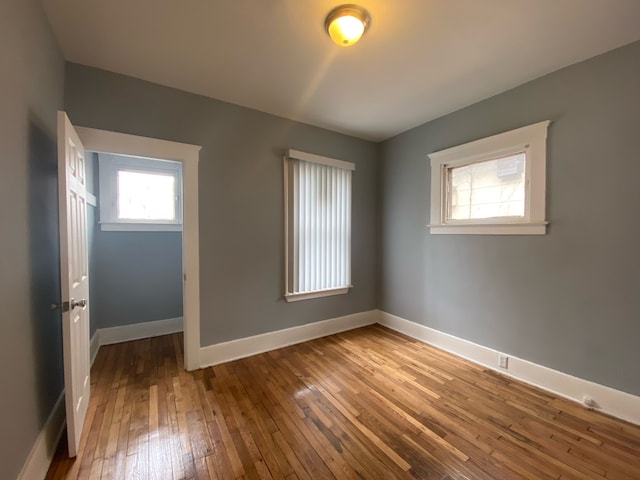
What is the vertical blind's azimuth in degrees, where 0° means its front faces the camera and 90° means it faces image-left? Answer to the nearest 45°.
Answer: approximately 315°

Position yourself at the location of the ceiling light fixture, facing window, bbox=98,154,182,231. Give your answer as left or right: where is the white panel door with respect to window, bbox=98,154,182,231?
left

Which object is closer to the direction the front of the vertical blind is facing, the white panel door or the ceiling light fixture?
the ceiling light fixture

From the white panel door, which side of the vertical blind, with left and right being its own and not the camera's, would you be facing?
right

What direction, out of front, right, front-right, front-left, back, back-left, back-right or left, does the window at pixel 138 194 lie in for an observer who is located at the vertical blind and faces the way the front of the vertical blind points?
back-right

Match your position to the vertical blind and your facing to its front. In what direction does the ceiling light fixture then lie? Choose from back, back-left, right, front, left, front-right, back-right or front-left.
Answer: front-right

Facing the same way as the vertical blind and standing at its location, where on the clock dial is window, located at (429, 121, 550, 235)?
The window is roughly at 11 o'clock from the vertical blind.

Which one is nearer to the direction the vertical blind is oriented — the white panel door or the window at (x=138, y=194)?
the white panel door
